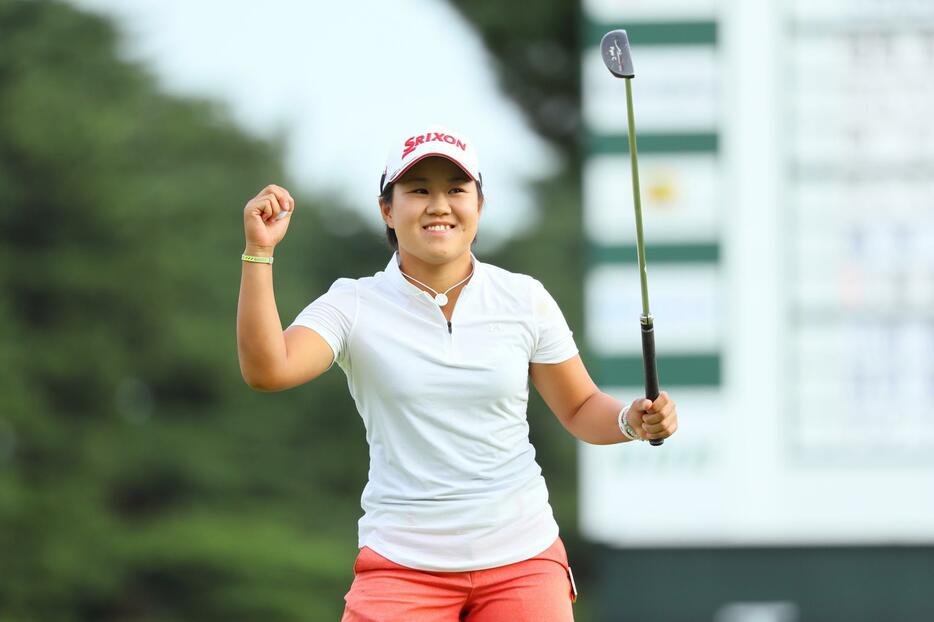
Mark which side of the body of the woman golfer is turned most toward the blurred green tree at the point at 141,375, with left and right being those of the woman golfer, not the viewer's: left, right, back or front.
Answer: back

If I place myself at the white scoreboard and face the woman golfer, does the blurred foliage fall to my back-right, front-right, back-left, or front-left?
back-right

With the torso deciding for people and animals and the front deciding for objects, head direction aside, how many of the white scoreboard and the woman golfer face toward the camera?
2

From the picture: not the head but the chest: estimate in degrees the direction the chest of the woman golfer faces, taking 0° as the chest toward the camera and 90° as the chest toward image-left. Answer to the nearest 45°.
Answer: approximately 0°

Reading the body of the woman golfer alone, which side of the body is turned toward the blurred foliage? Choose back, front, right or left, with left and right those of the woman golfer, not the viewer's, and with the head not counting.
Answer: back

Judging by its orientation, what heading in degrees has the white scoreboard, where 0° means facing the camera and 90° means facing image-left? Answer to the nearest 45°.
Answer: approximately 0°
